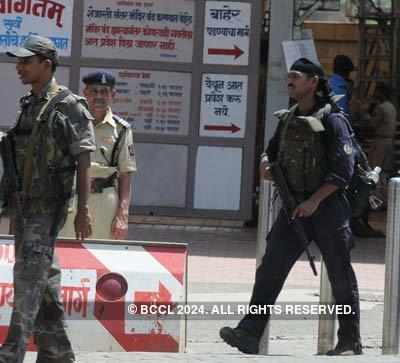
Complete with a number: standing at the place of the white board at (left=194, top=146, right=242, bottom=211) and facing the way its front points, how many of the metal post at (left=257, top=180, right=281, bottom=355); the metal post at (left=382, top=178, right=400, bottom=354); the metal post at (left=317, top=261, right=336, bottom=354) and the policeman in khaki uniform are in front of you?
4

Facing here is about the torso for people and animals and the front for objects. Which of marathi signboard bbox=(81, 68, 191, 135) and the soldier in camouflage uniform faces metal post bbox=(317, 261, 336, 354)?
the marathi signboard

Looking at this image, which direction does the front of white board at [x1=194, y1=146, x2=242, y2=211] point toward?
toward the camera

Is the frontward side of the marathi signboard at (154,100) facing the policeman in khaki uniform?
yes

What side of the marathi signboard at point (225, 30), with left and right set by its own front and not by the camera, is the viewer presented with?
front

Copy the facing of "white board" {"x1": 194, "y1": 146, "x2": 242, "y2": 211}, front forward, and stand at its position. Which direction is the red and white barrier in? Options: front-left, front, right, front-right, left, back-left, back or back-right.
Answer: front

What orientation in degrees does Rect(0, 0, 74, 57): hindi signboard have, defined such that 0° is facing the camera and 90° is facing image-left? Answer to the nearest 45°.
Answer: approximately 0°

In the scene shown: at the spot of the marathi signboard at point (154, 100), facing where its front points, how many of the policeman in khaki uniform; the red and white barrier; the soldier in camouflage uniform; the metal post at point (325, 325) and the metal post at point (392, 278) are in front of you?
5

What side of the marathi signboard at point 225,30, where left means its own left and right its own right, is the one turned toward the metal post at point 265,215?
front

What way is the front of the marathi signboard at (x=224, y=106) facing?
toward the camera

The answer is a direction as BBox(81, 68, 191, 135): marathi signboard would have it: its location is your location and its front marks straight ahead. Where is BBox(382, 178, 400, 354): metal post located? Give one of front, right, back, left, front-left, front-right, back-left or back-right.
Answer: front
